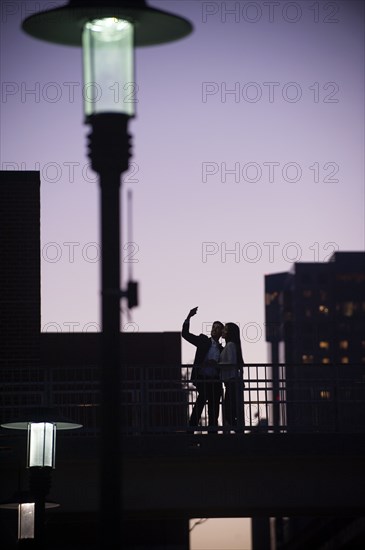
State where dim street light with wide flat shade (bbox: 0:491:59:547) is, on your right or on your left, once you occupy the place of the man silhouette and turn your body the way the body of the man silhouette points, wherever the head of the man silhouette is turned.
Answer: on your right

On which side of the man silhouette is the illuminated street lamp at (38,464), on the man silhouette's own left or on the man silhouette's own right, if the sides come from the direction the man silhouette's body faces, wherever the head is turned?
on the man silhouette's own right

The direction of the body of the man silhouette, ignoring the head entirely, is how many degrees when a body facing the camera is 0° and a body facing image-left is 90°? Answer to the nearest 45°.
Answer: approximately 315°

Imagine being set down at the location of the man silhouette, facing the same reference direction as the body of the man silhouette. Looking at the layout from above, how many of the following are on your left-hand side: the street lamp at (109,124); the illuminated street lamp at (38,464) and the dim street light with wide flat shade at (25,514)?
0

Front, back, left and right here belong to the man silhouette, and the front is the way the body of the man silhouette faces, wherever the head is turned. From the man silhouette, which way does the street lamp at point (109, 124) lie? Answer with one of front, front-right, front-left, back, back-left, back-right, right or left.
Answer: front-right
